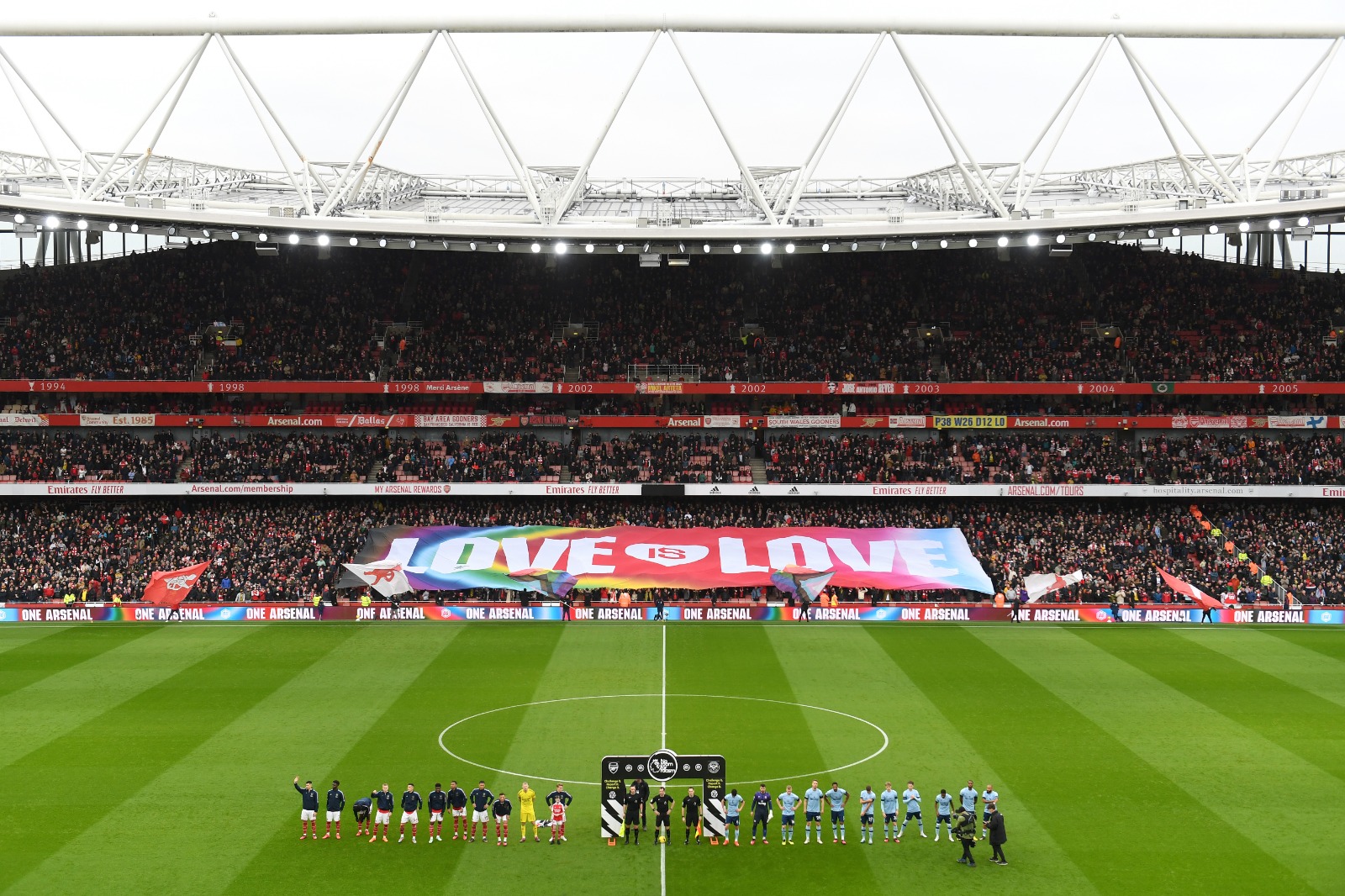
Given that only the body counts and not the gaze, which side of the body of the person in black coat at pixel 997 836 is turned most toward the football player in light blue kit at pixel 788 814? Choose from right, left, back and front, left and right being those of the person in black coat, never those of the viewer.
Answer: front

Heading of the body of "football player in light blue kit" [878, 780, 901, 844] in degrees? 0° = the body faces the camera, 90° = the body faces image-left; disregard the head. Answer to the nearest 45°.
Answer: approximately 0°

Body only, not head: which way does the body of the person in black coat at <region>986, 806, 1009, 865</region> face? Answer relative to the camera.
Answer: to the viewer's left

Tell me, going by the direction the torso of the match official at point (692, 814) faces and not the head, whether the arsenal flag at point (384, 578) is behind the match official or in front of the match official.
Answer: behind

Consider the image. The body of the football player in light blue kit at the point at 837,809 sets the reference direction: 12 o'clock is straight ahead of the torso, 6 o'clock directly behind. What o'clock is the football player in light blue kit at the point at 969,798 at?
the football player in light blue kit at the point at 969,798 is roughly at 9 o'clock from the football player in light blue kit at the point at 837,809.

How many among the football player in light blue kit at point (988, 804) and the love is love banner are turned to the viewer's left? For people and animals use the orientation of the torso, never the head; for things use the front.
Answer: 0

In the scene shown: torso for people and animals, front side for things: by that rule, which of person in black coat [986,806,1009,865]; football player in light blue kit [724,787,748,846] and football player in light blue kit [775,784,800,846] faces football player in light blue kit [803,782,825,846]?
the person in black coat
